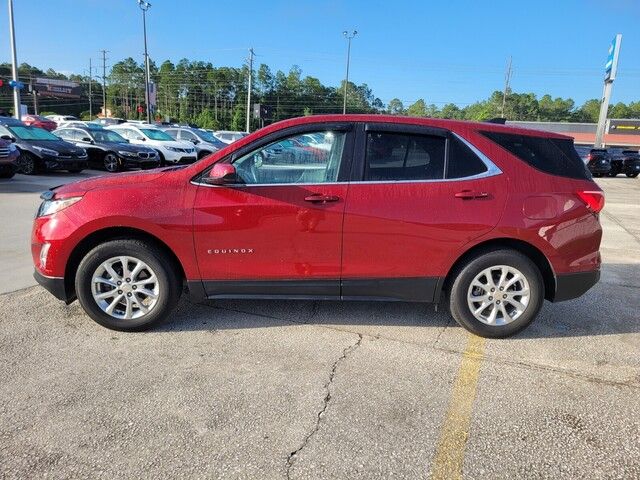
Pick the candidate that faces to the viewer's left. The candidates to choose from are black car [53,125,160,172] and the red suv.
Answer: the red suv

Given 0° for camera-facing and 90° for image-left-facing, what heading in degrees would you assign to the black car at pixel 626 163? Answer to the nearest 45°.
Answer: approximately 45°

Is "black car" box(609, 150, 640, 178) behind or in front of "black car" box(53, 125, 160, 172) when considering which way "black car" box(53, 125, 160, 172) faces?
in front

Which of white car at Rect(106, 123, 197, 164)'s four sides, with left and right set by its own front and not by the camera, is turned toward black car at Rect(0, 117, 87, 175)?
right

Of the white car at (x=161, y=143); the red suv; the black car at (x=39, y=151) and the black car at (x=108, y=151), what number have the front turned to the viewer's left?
1

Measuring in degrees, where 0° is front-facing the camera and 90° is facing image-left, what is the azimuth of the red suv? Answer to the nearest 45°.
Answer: approximately 90°

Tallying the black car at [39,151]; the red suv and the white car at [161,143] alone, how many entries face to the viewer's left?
1

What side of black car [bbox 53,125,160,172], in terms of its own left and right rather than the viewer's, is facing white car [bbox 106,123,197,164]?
left

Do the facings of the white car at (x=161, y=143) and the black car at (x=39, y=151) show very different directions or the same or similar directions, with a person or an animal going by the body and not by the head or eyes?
same or similar directions

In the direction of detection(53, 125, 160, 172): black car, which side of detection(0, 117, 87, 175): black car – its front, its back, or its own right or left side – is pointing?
left

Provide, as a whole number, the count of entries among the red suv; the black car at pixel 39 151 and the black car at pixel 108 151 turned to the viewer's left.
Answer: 1

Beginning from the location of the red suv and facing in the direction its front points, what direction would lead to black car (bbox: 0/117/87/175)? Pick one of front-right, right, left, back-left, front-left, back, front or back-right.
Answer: front-right

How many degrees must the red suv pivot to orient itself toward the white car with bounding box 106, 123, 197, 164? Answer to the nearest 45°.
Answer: approximately 90° to its right

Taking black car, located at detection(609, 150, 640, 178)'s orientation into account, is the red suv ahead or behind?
ahead
